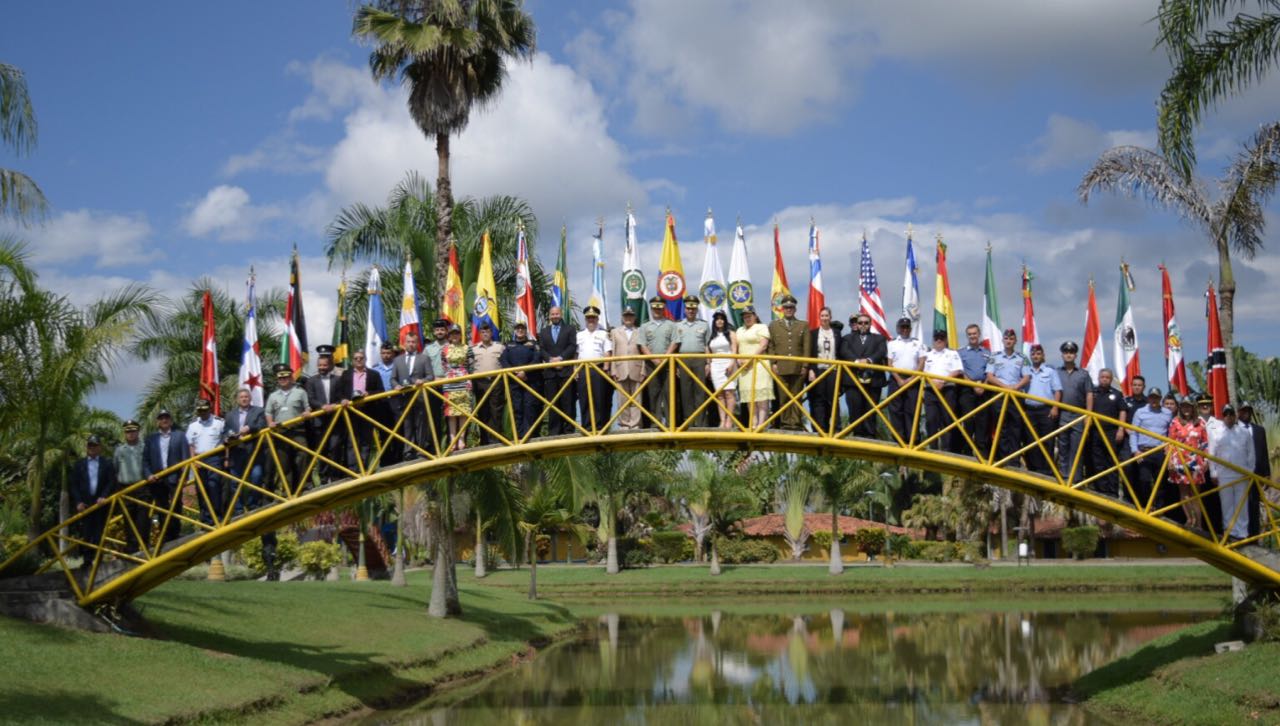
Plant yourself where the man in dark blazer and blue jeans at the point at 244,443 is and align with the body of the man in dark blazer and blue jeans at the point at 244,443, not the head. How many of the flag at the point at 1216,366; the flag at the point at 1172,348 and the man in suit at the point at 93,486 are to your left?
2

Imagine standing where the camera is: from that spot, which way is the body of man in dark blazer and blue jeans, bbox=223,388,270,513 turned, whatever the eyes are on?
toward the camera

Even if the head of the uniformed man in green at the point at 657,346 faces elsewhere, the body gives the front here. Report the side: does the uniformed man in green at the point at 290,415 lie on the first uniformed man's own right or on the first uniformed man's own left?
on the first uniformed man's own right

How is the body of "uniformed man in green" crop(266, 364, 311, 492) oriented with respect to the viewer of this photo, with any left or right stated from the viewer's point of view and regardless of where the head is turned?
facing the viewer

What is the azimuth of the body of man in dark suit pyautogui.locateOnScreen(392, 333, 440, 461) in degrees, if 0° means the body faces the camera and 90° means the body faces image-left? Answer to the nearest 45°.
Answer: approximately 0°

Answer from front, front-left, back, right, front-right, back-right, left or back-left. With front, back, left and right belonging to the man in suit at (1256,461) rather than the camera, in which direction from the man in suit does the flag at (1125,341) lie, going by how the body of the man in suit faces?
back-right

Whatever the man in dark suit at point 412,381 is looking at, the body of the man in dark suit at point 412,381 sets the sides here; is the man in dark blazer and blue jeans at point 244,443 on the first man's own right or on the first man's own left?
on the first man's own right

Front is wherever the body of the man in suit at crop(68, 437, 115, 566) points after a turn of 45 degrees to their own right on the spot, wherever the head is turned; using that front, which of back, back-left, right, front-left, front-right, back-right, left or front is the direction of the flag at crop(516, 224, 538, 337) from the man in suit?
back

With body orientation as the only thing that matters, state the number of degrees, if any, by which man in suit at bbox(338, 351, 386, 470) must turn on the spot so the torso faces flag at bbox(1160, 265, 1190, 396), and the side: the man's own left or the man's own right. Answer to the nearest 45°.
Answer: approximately 90° to the man's own left

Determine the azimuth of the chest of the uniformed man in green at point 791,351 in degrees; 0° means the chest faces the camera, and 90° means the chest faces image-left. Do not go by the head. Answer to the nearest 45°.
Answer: approximately 0°
